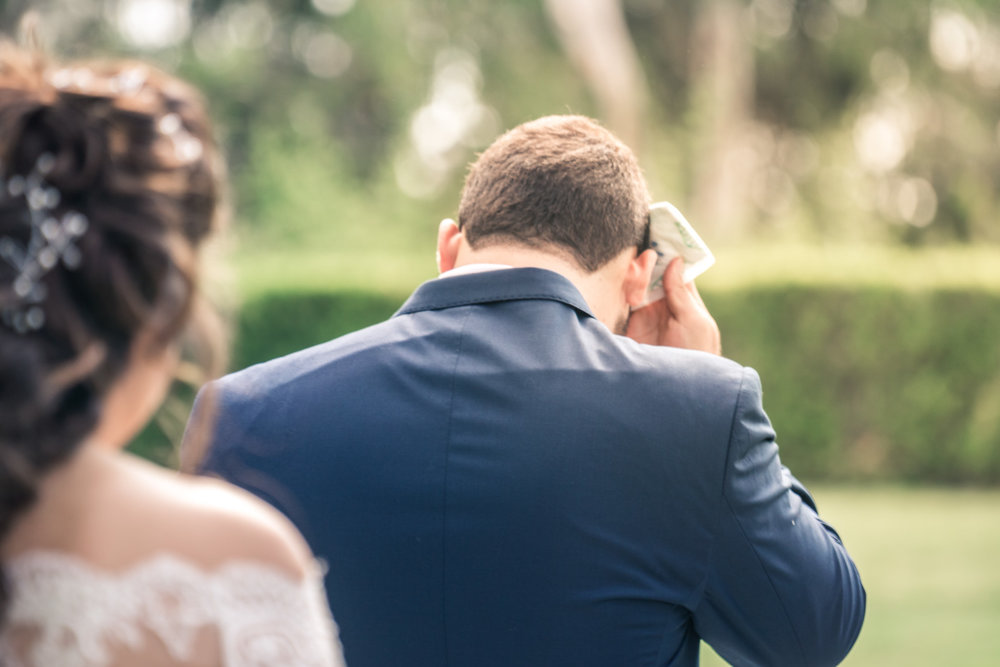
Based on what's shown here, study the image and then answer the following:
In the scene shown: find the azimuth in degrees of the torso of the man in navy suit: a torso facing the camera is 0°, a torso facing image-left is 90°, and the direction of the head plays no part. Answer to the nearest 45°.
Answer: approximately 180°

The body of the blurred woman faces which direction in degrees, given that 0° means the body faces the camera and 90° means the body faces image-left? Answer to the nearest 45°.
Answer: approximately 180°

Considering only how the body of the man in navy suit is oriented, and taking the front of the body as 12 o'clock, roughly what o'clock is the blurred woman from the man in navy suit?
The blurred woman is roughly at 7 o'clock from the man in navy suit.

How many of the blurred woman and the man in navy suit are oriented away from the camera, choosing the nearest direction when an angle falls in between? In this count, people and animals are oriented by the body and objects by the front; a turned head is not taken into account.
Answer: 2

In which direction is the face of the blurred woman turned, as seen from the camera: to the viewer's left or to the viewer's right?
to the viewer's right

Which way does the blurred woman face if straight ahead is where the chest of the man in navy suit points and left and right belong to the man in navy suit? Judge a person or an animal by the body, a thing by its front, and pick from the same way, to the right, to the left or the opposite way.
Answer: the same way

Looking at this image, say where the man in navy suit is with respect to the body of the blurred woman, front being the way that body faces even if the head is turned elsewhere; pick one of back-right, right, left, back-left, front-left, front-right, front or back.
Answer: front-right
